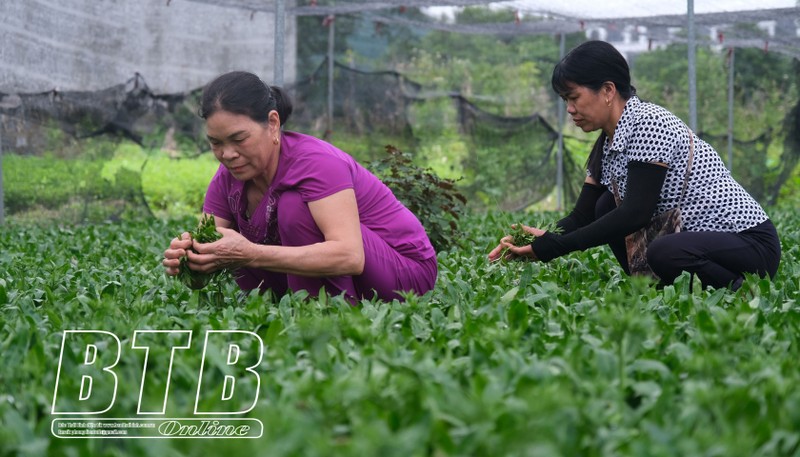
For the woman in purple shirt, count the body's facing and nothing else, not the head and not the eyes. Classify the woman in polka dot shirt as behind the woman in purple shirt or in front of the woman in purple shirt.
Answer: behind

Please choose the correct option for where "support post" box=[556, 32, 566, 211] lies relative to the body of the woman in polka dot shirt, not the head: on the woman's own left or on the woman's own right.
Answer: on the woman's own right

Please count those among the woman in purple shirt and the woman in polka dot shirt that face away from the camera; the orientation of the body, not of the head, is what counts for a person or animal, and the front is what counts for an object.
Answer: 0

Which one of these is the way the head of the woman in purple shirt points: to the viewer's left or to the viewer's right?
to the viewer's left

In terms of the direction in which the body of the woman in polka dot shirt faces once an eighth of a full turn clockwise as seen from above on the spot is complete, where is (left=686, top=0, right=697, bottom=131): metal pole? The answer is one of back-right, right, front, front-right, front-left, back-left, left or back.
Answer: front-right

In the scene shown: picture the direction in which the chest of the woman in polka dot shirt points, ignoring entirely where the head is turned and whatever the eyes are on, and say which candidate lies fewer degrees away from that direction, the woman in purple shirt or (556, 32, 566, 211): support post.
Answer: the woman in purple shirt

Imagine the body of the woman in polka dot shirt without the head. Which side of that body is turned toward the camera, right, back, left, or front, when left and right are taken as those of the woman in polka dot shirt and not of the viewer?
left

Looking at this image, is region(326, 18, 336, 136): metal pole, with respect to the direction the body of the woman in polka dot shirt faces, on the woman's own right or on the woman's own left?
on the woman's own right

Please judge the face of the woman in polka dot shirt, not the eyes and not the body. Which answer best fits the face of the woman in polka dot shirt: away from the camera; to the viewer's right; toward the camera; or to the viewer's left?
to the viewer's left

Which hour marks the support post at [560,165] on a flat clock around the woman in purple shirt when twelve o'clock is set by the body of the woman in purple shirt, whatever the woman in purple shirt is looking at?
The support post is roughly at 5 o'clock from the woman in purple shirt.

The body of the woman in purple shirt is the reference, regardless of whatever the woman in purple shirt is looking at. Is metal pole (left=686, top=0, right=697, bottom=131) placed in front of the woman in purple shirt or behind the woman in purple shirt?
behind

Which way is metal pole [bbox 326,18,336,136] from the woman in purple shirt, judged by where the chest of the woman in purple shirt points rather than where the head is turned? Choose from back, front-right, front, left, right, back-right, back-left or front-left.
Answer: back-right

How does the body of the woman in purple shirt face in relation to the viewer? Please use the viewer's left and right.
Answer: facing the viewer and to the left of the viewer

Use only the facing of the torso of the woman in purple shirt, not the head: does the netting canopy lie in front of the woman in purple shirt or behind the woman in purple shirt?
behind
